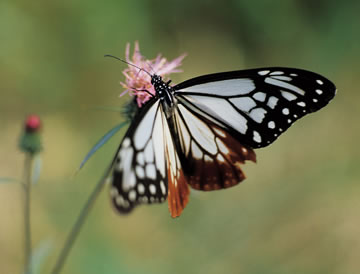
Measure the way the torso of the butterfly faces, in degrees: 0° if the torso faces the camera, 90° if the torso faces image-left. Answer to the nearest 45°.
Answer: approximately 135°
